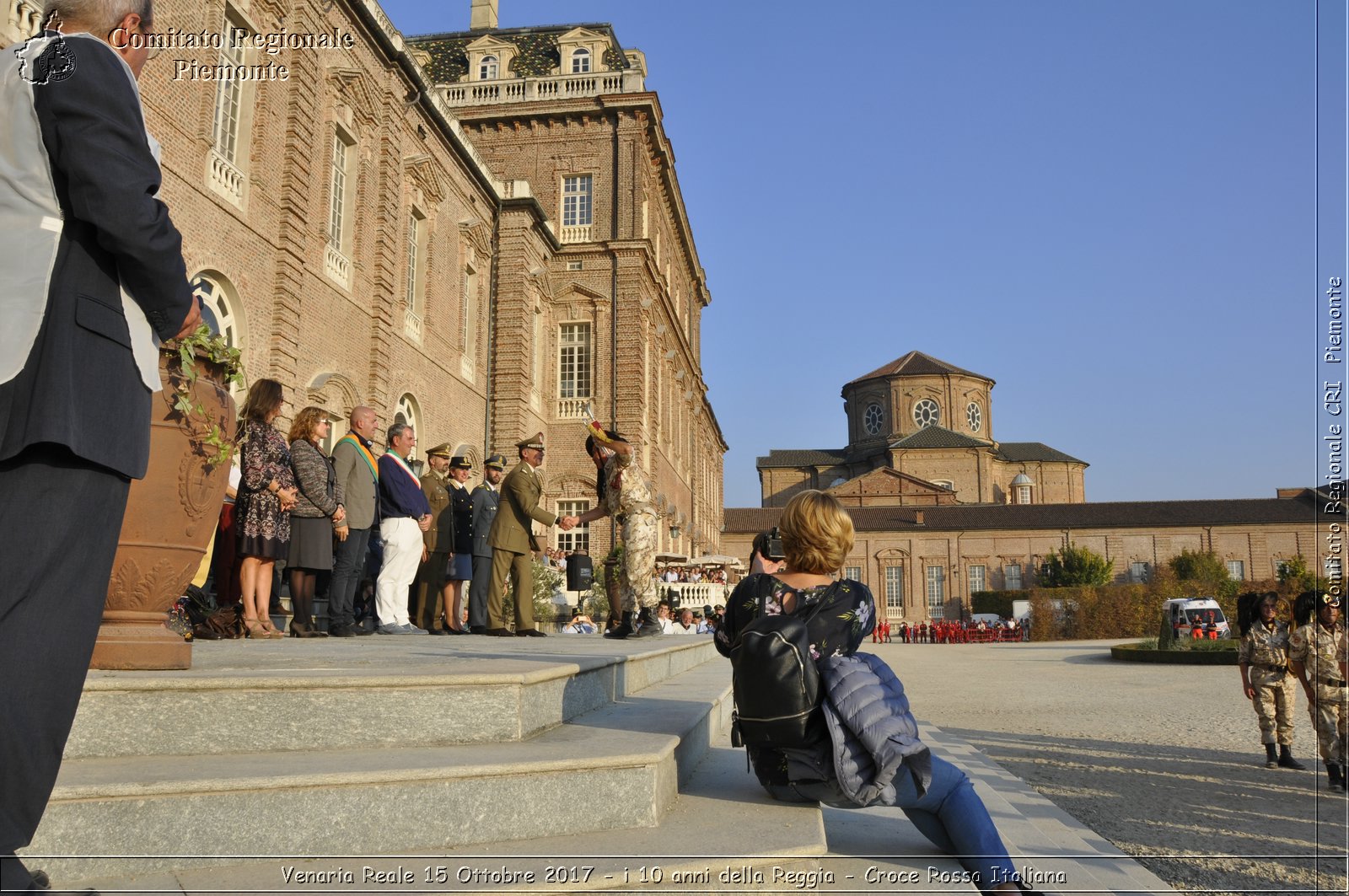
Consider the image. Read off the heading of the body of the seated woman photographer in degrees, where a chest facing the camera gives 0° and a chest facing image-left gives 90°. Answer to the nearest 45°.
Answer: approximately 180°

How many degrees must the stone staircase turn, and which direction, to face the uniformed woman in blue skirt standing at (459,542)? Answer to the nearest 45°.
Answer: approximately 135° to its left

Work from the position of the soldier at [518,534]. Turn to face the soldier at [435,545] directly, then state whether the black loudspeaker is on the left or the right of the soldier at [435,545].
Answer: right

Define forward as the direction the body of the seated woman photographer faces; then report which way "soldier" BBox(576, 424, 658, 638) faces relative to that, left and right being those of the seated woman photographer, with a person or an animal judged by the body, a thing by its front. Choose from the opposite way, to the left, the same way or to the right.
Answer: to the left

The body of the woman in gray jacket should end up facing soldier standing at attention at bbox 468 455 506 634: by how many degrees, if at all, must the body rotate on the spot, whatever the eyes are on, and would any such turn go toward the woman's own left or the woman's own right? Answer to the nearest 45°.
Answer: approximately 45° to the woman's own left

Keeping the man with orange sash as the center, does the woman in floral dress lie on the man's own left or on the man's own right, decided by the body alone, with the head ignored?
on the man's own right

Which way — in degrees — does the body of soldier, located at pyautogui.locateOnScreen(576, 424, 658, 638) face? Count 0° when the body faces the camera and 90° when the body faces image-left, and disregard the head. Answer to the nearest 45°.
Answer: approximately 90°

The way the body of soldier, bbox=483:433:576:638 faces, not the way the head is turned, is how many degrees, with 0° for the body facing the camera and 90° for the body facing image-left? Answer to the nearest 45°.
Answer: approximately 270°
